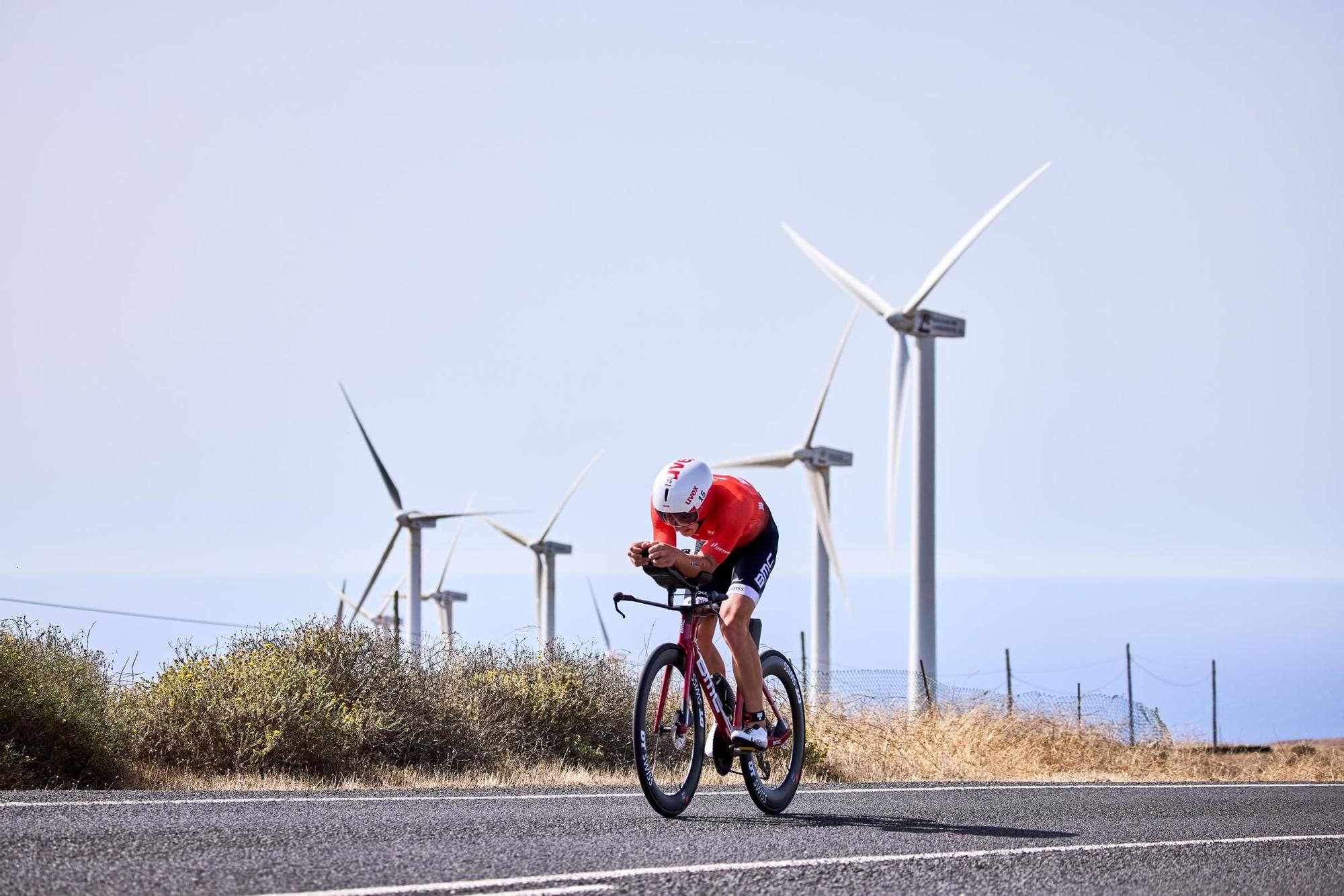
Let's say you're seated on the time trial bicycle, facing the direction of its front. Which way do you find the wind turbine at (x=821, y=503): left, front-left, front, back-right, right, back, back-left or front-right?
back-right

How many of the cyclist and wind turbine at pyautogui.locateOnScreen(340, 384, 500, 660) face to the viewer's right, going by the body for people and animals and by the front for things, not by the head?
0

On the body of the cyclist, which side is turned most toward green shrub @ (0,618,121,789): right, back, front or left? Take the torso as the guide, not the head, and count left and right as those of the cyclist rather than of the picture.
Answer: right

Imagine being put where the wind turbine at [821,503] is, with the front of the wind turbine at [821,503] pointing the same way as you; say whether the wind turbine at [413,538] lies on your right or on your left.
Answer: on your right

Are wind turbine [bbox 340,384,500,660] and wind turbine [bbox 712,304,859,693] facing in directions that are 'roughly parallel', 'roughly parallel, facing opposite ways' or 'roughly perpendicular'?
roughly parallel

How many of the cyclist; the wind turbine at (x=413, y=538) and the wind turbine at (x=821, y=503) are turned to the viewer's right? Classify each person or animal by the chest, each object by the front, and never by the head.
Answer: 0

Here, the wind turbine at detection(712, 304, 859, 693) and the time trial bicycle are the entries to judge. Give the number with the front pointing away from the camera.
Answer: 0

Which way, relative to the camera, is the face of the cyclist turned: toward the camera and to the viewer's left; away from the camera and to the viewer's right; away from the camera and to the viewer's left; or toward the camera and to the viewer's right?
toward the camera and to the viewer's left

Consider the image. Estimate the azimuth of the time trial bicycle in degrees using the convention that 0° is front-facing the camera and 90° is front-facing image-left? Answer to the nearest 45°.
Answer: approximately 45°

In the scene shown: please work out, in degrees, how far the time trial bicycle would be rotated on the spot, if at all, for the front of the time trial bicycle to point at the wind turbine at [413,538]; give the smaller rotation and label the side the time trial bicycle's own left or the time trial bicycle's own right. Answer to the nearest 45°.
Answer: approximately 135° to the time trial bicycle's own right

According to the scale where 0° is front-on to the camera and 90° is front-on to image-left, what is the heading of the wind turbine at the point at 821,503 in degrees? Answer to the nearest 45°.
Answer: approximately 45°

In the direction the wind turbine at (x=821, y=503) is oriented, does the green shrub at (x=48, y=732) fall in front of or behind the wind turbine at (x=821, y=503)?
in front

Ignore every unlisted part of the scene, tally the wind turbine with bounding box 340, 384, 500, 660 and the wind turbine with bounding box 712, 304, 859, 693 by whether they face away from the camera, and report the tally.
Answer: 0

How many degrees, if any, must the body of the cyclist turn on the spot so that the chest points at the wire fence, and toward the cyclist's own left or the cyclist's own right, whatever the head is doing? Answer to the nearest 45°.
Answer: approximately 135° to the cyclist's own right

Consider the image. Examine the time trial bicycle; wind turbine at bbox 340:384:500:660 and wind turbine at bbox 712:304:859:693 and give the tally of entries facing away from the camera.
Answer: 0

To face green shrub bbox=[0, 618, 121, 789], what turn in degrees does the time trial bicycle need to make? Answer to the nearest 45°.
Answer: approximately 90° to its right
